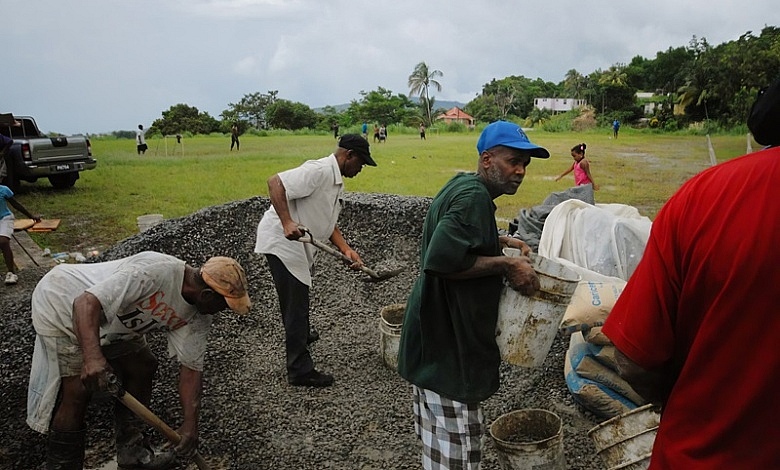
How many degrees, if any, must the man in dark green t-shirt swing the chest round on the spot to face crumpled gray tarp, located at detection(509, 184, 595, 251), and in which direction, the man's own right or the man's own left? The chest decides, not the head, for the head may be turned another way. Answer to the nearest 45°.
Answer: approximately 90° to the man's own left

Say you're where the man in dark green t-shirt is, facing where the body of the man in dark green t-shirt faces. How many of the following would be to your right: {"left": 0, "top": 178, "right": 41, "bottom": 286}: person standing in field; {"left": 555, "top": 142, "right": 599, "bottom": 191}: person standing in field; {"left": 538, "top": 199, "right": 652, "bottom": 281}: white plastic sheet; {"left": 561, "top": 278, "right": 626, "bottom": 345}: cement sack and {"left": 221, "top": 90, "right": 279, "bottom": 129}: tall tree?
0

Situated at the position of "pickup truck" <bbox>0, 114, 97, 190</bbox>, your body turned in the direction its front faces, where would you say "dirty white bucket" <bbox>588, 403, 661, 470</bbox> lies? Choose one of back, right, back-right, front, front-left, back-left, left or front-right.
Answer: back-left

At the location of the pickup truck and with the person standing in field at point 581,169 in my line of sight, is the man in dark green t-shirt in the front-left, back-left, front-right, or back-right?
front-right

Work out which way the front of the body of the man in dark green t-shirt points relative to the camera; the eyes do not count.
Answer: to the viewer's right

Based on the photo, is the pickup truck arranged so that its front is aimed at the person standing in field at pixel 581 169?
no

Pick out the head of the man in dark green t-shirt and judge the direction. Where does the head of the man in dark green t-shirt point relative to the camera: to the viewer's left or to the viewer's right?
to the viewer's right

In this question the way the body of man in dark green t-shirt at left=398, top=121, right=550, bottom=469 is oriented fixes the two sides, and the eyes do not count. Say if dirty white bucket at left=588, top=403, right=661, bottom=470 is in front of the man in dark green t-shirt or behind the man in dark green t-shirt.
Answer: in front

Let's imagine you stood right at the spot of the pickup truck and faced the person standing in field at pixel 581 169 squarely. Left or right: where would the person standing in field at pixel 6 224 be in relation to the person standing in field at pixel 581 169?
right

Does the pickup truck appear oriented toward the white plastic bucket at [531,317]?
no

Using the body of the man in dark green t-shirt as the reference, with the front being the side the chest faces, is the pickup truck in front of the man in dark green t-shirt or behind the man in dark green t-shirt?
behind

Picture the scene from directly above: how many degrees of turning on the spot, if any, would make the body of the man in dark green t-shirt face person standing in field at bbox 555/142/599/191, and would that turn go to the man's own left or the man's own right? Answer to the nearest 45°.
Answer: approximately 90° to the man's own left
